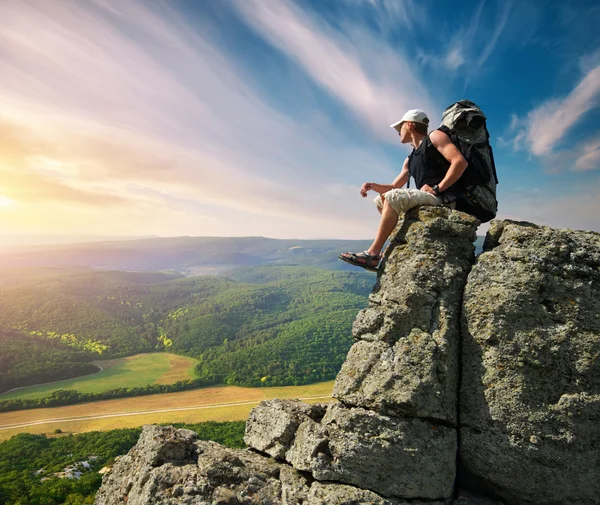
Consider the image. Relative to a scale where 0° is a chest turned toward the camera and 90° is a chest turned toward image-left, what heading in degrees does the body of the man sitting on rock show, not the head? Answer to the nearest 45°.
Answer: approximately 90°
